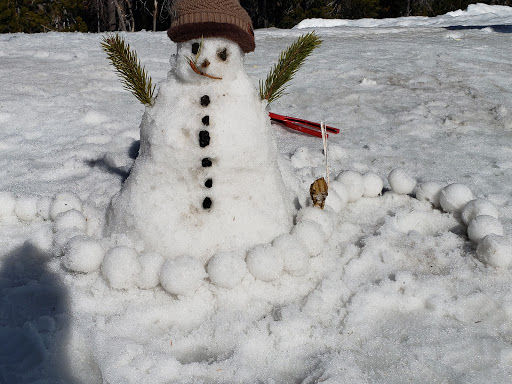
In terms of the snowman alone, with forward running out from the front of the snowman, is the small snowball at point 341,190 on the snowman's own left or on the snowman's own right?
on the snowman's own left

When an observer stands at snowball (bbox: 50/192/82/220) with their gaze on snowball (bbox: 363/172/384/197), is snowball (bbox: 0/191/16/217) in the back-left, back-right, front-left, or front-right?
back-left

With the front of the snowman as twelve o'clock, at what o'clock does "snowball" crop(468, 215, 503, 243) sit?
The snowball is roughly at 9 o'clock from the snowman.

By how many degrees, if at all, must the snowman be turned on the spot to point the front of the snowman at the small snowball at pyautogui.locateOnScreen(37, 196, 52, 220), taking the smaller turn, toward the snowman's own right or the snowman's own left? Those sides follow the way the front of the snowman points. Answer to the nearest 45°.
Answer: approximately 135° to the snowman's own right

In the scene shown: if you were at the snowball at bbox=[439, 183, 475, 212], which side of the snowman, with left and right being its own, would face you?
left

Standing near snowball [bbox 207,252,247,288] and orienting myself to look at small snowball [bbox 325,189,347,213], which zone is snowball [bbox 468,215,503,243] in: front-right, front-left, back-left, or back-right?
front-right

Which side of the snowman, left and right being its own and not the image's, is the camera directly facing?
front

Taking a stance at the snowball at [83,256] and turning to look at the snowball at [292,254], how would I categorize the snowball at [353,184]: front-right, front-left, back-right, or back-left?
front-left

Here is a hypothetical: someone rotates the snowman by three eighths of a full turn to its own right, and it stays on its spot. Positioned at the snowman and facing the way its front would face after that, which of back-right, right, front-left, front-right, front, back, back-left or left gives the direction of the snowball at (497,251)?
back-right

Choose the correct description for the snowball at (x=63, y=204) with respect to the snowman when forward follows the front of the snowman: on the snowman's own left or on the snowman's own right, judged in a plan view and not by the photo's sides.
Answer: on the snowman's own right

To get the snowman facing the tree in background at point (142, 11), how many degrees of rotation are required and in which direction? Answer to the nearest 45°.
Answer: approximately 180°
